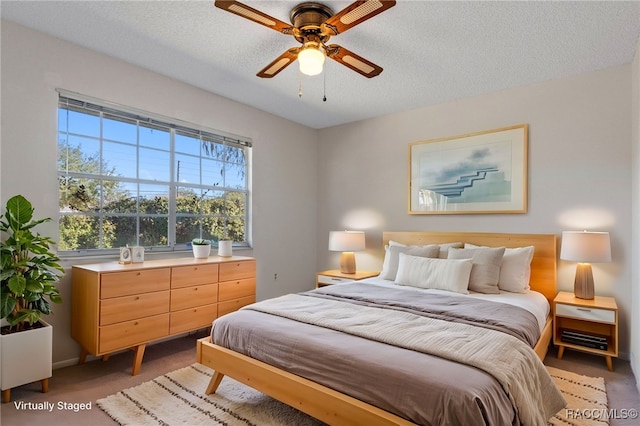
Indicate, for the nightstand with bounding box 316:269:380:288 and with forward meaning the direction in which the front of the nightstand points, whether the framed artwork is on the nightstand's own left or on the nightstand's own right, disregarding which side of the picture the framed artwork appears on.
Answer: on the nightstand's own left

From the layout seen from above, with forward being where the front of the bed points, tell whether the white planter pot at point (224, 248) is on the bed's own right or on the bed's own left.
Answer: on the bed's own right

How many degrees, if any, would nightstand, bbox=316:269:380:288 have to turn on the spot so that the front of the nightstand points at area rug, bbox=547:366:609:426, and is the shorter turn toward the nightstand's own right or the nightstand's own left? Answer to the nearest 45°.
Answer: approximately 90° to the nightstand's own left

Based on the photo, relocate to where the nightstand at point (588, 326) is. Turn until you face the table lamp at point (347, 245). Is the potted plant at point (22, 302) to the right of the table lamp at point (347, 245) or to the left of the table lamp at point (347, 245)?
left

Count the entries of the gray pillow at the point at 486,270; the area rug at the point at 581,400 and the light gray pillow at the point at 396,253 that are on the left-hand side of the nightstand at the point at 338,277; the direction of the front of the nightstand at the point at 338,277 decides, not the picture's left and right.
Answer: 3

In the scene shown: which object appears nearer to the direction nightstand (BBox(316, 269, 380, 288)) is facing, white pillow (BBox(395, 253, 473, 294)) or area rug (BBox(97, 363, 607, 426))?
the area rug

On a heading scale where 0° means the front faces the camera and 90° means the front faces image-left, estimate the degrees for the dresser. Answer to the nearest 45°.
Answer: approximately 315°

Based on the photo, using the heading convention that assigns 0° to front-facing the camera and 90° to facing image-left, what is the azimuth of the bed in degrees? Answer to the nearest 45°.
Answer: approximately 45°

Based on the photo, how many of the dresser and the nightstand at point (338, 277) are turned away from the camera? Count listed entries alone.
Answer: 0

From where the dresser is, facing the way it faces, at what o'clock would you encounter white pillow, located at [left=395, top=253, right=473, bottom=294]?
The white pillow is roughly at 11 o'clock from the dresser.

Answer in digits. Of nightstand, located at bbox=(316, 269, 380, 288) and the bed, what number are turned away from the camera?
0

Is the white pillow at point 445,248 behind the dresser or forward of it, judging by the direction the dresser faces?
forward
